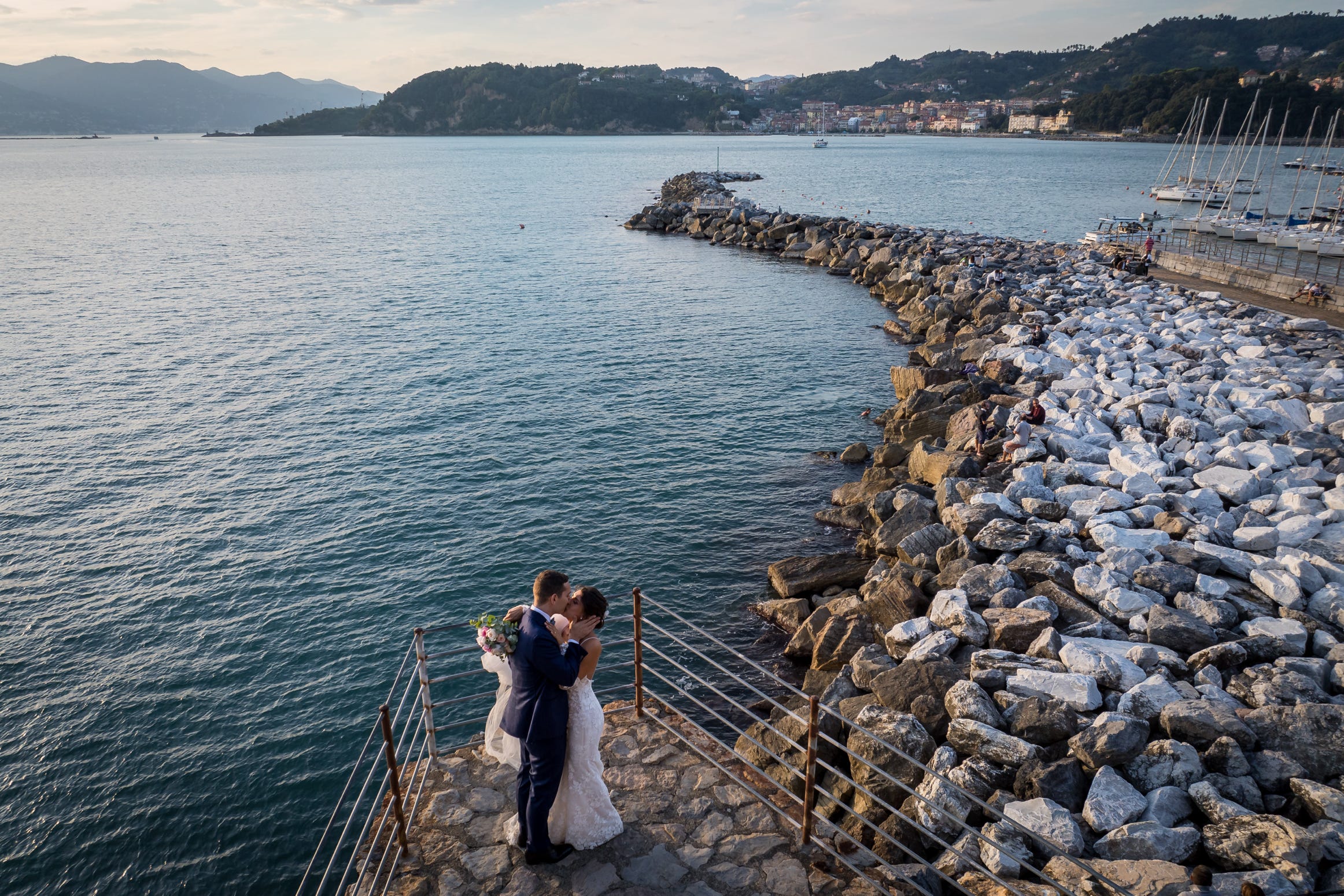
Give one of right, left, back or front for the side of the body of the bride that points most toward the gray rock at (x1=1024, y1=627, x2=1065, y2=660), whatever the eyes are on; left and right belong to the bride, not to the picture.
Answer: back

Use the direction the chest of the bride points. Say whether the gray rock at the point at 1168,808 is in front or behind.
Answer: behind

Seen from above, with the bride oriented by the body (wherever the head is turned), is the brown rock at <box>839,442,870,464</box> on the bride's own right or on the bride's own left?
on the bride's own right

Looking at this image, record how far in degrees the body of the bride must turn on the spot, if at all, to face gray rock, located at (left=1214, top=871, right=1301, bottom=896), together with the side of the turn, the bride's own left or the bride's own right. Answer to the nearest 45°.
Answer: approximately 180°

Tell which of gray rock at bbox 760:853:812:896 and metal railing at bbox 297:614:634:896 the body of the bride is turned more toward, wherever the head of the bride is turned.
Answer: the metal railing

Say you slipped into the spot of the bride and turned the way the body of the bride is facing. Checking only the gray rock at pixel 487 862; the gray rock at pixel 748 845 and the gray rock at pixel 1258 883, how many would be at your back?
2

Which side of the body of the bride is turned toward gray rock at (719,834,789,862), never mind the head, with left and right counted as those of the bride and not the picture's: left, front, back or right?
back

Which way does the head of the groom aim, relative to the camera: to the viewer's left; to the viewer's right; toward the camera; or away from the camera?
to the viewer's right

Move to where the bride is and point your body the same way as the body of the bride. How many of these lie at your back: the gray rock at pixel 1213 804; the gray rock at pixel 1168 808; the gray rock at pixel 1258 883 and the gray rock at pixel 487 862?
3

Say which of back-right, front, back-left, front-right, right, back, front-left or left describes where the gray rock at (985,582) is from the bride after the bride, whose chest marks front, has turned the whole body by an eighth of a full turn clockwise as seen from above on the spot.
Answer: right

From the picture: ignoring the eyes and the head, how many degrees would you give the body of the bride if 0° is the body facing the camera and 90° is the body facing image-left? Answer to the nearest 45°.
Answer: approximately 90°

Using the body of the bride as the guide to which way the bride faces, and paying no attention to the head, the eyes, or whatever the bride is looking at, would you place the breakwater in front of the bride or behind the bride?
behind

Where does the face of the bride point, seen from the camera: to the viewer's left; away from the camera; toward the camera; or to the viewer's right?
to the viewer's left

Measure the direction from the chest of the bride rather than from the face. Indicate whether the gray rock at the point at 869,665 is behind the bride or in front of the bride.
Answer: behind

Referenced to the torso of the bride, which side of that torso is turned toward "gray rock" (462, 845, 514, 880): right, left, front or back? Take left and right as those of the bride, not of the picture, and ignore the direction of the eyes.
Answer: front

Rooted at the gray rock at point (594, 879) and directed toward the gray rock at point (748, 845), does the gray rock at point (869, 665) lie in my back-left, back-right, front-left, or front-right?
front-left

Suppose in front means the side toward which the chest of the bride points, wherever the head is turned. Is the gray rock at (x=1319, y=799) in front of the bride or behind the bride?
behind

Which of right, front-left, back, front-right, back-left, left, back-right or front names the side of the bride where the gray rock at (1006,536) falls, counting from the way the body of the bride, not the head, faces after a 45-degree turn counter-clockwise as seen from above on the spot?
back

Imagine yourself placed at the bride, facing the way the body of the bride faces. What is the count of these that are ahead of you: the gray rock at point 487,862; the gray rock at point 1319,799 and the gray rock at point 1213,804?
1
